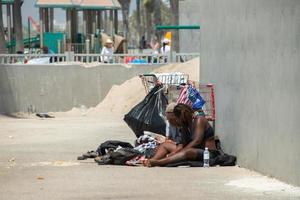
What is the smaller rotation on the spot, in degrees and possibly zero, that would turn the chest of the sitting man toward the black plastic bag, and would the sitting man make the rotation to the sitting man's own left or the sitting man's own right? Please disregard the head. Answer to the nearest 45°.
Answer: approximately 90° to the sitting man's own right

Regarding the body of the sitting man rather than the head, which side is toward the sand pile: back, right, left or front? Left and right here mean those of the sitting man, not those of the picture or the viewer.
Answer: right

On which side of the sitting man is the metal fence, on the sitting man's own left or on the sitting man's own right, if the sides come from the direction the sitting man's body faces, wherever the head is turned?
on the sitting man's own right

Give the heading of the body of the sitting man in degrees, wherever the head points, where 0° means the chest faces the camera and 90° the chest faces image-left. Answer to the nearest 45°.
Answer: approximately 90°

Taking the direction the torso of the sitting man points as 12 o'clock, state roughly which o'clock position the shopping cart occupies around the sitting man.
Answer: The shopping cart is roughly at 3 o'clock from the sitting man.
